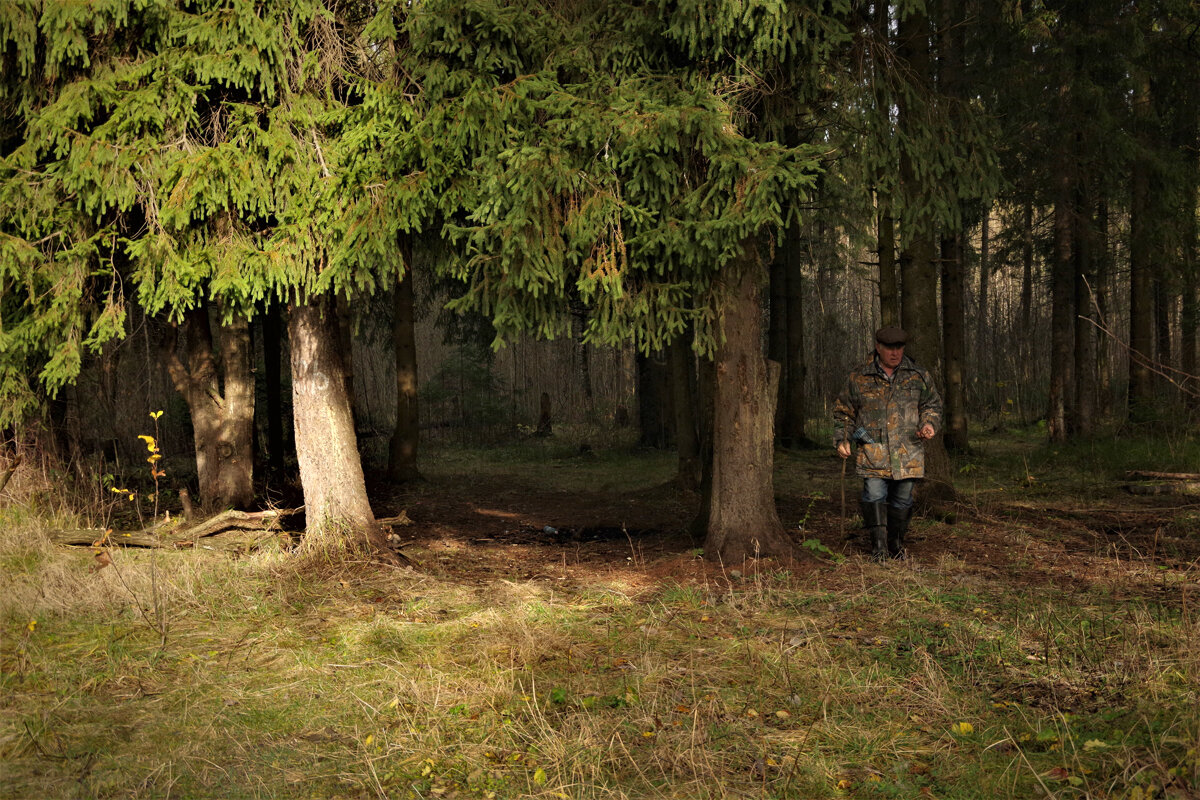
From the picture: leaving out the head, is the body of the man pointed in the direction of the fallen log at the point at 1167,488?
no

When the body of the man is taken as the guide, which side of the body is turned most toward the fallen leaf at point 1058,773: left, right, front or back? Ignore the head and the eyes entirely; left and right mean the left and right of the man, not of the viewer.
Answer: front

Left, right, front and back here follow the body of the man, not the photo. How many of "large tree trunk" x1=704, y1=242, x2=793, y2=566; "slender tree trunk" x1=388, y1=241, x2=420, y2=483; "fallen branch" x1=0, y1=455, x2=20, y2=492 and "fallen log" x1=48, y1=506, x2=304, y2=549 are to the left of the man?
0

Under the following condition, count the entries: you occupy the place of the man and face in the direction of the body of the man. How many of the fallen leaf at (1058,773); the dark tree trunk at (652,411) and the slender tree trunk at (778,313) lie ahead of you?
1

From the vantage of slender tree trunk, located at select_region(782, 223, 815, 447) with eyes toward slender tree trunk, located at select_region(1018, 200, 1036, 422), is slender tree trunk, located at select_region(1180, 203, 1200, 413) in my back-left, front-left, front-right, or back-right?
front-right

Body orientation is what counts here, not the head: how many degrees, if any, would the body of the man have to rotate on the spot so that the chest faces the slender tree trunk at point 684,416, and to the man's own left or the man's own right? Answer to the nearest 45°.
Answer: approximately 135° to the man's own right

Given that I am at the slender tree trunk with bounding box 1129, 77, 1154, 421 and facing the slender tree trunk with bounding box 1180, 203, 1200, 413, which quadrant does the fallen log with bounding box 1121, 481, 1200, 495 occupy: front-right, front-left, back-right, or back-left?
back-right

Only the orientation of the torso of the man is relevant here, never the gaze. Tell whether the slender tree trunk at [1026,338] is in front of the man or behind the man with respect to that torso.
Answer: behind

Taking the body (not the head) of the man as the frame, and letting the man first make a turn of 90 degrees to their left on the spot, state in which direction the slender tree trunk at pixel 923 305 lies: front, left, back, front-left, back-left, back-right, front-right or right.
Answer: left

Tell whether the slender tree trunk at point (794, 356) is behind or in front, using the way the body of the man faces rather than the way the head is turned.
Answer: behind

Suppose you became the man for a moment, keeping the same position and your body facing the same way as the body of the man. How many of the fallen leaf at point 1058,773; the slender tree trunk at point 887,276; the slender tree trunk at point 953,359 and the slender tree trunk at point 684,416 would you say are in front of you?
1

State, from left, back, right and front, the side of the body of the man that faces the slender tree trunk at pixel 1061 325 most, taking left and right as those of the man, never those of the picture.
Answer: back

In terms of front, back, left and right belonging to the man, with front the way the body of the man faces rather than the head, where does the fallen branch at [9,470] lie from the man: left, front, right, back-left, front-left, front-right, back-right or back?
right

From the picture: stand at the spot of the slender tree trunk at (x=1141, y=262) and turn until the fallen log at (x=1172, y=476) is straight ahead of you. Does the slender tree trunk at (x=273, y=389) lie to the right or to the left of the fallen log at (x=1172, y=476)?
right

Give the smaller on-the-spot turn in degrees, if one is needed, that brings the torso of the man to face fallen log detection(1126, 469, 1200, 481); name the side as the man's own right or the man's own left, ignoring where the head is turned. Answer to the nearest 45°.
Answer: approximately 135° to the man's own left

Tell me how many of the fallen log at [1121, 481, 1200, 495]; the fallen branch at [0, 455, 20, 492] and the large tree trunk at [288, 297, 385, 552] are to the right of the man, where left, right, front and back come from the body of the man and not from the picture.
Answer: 2

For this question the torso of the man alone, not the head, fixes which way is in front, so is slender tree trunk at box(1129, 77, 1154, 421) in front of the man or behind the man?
behind

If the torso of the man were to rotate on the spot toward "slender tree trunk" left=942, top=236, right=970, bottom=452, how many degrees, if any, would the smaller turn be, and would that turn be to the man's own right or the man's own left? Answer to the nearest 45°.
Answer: approximately 180°

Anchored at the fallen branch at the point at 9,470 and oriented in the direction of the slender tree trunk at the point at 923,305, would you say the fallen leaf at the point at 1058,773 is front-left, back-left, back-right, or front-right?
front-right

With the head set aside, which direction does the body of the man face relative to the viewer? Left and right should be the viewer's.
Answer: facing the viewer
